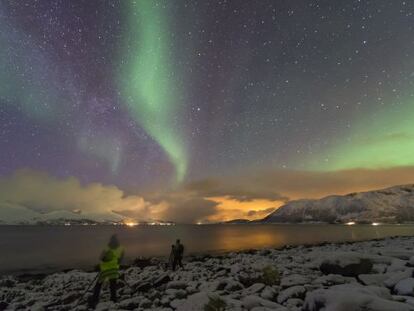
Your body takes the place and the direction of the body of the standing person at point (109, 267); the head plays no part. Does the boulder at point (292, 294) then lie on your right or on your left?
on your right

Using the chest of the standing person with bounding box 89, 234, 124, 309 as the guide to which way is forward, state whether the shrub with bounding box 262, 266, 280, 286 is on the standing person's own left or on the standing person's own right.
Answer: on the standing person's own right

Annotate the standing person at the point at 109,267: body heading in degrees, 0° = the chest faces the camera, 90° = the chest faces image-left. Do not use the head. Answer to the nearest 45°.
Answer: approximately 180°

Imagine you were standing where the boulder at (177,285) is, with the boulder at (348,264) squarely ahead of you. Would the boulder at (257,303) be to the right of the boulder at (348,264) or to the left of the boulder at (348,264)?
right

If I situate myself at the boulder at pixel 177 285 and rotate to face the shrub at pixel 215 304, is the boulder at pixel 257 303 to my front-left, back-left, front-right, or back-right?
front-left

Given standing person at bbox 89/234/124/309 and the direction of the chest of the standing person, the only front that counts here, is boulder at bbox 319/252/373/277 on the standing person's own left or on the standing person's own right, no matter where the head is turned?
on the standing person's own right

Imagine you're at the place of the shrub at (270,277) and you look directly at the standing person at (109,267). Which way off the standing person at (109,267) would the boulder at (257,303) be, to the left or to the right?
left

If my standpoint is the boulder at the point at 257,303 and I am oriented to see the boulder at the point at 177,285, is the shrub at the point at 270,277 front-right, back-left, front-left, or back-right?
front-right

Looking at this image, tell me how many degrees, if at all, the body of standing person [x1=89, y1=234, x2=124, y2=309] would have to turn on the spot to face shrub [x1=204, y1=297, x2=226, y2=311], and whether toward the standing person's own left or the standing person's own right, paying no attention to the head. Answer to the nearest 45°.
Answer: approximately 135° to the standing person's own right

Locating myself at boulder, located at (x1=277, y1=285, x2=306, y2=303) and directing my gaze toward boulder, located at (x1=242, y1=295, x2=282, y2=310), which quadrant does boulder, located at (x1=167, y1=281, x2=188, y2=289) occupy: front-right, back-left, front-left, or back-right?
front-right

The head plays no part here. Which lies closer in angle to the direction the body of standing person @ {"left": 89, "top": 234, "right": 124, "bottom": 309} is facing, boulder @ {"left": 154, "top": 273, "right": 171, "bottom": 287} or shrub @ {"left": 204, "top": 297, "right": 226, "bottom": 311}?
the boulder

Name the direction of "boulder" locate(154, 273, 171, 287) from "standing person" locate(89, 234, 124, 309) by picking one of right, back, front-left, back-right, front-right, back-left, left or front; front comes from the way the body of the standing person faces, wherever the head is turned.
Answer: front-right

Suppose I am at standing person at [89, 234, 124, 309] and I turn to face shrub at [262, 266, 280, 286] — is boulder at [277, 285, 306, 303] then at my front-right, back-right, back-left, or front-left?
front-right

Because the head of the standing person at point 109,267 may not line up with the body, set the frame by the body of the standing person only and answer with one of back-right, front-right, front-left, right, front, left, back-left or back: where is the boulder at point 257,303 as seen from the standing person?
back-right
